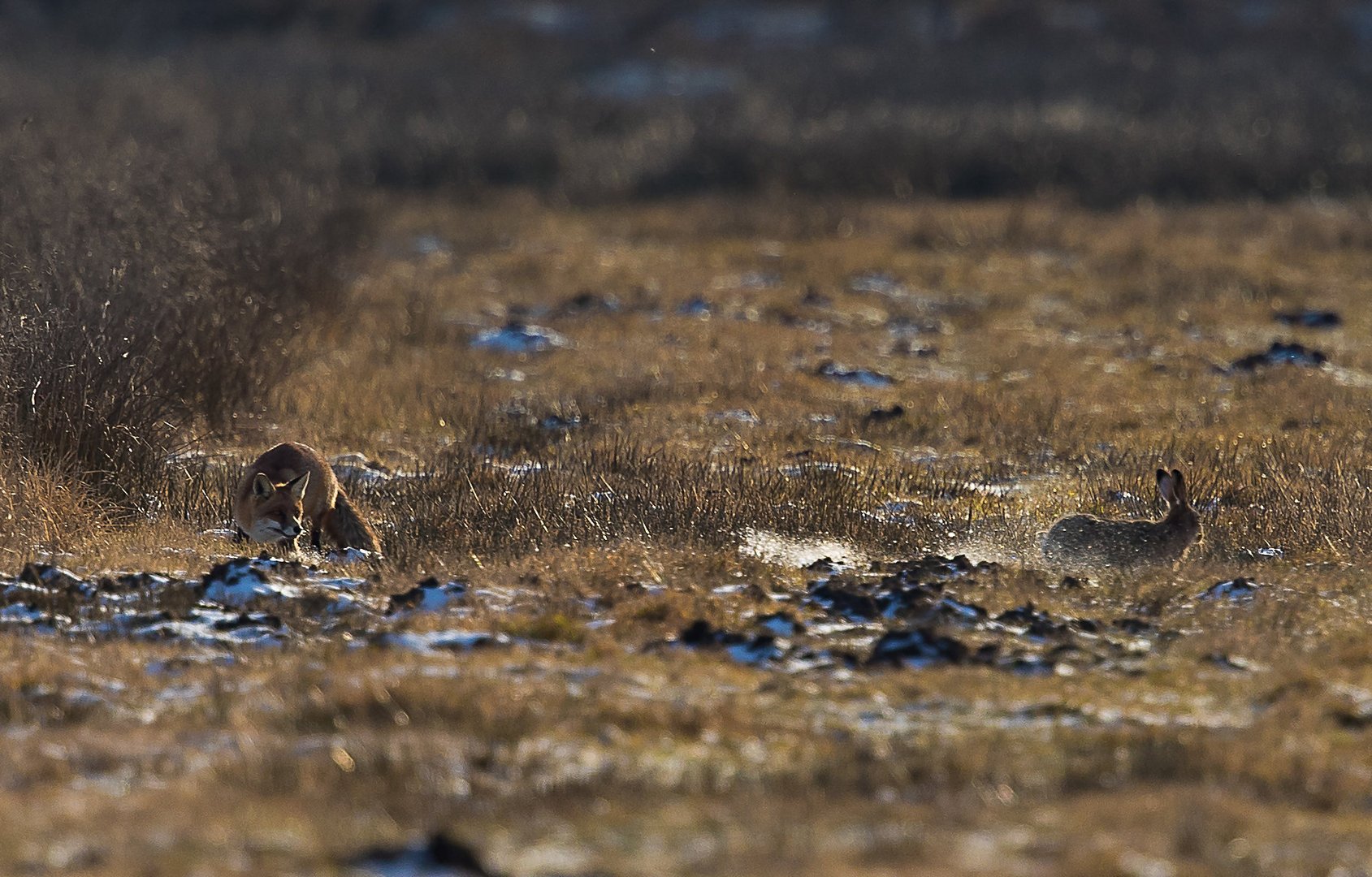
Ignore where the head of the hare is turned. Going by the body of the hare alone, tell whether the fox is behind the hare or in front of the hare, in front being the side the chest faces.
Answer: behind

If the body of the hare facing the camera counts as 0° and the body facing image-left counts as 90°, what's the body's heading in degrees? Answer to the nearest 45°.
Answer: approximately 270°

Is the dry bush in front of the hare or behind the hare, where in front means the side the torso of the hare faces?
behind

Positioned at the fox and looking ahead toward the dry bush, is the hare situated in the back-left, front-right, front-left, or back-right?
back-right
